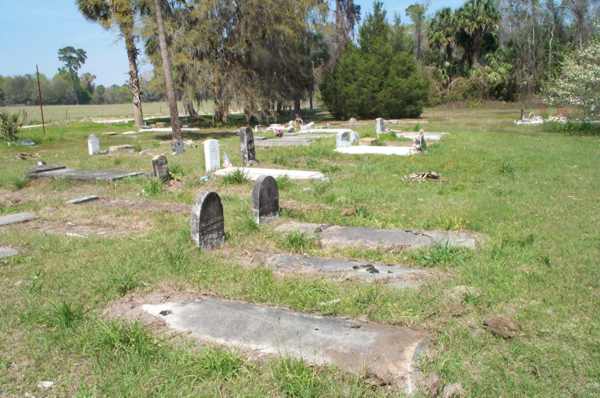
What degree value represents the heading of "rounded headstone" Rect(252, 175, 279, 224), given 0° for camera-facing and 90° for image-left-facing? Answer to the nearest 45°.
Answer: approximately 315°

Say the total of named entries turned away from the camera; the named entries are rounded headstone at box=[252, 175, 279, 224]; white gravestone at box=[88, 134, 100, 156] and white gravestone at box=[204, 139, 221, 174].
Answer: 0

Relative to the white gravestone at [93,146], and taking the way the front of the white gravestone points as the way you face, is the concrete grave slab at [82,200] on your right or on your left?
on your right

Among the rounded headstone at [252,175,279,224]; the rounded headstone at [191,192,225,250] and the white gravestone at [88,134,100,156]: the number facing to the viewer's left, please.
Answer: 0

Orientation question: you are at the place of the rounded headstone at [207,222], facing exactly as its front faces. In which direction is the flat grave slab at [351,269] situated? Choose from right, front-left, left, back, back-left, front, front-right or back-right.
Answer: front

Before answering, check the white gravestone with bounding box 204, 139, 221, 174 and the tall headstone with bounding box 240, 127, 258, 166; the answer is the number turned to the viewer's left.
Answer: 0

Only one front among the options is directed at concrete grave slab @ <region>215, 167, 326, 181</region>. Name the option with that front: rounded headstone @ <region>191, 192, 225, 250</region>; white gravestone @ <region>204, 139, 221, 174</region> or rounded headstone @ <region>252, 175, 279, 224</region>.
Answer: the white gravestone

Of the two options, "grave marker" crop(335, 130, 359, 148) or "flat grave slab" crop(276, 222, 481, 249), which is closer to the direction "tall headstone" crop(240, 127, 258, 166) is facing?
the flat grave slab

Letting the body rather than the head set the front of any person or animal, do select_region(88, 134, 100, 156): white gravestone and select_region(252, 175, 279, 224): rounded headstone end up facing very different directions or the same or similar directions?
same or similar directions

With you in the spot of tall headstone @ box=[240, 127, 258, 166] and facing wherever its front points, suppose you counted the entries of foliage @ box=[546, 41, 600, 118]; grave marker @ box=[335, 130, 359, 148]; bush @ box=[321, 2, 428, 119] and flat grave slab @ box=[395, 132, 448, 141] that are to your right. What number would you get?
0

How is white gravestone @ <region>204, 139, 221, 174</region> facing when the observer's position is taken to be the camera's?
facing the viewer and to the right of the viewer

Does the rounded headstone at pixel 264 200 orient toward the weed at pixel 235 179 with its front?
no

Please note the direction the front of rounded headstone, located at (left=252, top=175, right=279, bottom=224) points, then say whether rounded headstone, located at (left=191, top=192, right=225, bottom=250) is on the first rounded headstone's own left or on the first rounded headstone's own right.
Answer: on the first rounded headstone's own right

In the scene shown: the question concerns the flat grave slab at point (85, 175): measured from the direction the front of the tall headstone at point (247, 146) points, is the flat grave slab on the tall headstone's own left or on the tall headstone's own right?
on the tall headstone's own right

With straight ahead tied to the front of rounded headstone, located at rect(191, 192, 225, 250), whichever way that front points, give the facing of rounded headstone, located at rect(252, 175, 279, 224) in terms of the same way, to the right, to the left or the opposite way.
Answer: the same way

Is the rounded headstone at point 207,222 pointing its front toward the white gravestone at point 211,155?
no

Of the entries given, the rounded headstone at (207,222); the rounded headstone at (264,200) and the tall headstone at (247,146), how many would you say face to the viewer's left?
0
